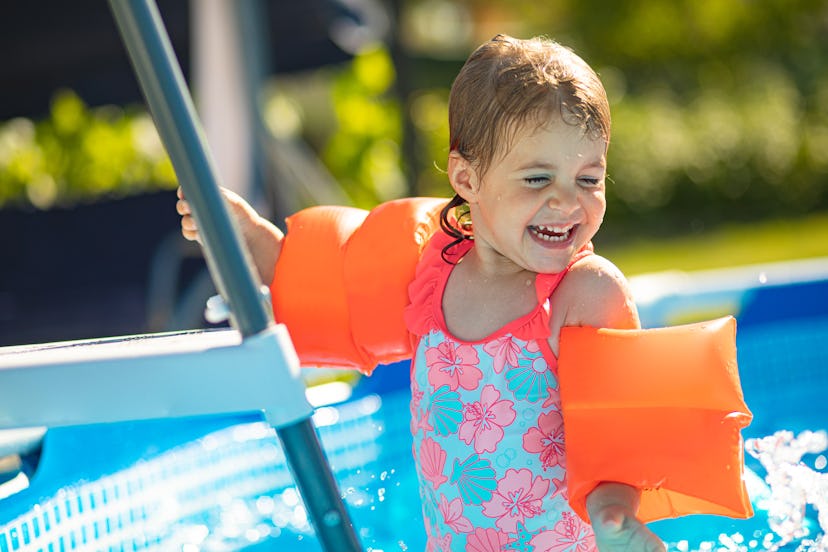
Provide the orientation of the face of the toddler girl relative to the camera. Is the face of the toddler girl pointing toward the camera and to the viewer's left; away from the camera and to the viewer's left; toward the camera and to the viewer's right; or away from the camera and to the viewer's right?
toward the camera and to the viewer's right

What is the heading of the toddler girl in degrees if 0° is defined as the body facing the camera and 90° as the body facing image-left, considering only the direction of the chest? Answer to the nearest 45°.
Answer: approximately 0°
